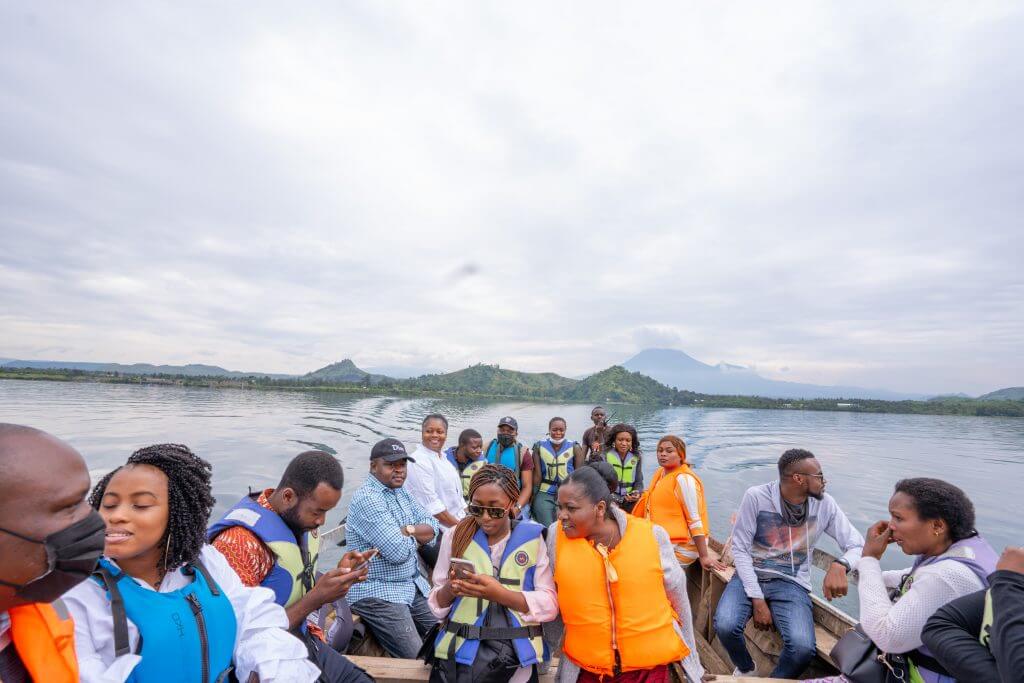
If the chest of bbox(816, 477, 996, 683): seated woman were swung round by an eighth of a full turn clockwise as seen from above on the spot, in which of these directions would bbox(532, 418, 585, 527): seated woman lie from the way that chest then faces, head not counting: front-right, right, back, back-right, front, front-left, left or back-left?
front

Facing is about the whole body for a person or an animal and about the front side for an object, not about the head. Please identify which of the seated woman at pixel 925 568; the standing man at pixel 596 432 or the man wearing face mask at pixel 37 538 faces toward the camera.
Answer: the standing man

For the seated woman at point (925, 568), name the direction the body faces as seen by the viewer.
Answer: to the viewer's left

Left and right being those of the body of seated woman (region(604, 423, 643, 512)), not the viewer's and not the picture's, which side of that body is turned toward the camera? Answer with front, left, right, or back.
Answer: front

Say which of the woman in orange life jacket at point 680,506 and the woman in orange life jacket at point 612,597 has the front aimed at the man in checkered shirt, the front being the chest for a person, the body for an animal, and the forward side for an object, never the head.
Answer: the woman in orange life jacket at point 680,506

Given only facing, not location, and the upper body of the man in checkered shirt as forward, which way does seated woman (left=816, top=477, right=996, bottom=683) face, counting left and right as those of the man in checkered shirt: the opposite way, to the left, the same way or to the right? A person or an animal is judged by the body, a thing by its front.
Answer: the opposite way

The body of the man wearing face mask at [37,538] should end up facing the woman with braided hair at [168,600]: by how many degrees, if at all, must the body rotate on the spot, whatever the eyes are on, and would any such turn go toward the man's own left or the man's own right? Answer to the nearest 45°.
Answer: approximately 45° to the man's own left

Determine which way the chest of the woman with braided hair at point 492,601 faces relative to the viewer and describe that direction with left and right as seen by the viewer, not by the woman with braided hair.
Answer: facing the viewer

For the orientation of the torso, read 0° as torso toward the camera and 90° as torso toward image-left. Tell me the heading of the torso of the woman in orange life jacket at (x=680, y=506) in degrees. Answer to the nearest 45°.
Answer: approximately 45°

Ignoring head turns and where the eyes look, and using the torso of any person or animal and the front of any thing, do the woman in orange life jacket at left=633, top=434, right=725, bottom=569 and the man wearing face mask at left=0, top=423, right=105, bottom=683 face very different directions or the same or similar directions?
very different directions

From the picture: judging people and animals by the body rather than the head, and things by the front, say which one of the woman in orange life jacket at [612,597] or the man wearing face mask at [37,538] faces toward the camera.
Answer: the woman in orange life jacket

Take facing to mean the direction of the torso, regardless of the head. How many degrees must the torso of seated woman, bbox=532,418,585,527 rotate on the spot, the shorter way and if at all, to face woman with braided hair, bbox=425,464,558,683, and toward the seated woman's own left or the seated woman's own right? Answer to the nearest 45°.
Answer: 0° — they already face them

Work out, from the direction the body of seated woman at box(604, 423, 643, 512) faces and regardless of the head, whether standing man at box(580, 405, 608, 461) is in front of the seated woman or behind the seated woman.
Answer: behind

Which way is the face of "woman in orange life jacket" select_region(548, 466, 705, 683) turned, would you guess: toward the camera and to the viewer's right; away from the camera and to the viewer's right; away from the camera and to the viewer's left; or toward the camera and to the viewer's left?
toward the camera and to the viewer's left

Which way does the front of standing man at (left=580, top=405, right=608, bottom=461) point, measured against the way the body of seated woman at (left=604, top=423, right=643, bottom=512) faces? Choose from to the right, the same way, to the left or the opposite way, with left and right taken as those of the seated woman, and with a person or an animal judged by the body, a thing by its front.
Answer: the same way

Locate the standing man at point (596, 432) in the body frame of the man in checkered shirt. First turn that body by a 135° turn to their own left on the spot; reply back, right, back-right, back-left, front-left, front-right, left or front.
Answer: front-right

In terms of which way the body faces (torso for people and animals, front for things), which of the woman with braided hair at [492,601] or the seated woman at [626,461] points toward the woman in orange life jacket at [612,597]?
the seated woman

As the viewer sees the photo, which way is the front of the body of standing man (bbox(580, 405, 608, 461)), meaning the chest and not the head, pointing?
toward the camera

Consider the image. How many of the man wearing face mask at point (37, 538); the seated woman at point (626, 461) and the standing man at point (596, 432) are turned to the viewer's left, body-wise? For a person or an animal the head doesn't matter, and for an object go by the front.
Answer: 0

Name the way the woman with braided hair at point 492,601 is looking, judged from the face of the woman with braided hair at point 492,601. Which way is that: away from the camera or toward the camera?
toward the camera

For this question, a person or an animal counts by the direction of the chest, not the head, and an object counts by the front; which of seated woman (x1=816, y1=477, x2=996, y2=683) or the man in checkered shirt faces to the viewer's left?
the seated woman
